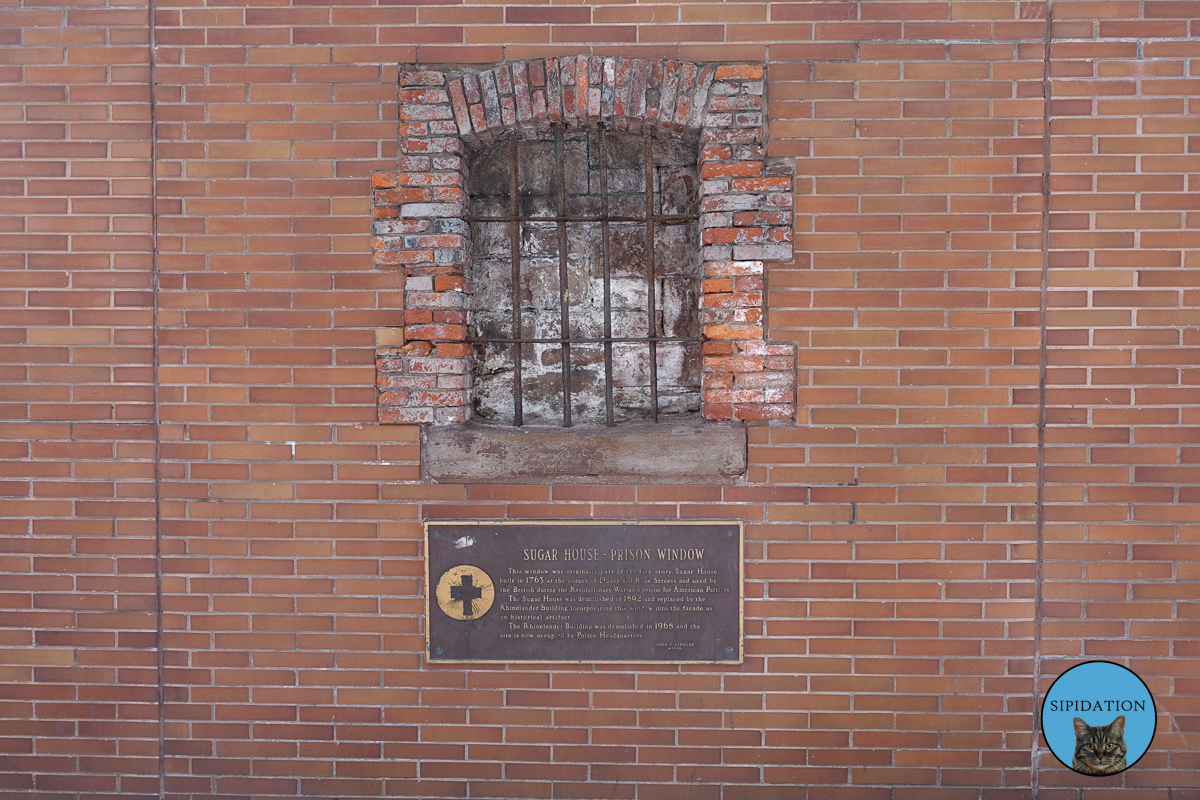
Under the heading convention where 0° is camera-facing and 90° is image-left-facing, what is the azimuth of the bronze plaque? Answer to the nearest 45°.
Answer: approximately 0°
